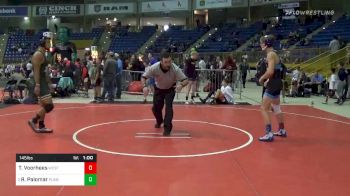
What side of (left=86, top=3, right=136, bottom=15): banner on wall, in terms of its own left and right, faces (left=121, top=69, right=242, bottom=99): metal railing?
front

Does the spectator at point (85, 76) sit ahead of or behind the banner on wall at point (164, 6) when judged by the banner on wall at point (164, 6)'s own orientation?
ahead

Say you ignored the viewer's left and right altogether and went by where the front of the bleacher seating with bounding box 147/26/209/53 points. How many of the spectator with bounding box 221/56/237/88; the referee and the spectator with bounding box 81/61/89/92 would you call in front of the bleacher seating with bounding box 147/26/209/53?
3

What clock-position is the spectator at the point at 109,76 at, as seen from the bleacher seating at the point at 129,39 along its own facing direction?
The spectator is roughly at 12 o'clock from the bleacher seating.

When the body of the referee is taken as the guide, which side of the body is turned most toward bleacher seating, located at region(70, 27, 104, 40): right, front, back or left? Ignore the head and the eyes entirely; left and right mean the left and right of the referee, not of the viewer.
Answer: back

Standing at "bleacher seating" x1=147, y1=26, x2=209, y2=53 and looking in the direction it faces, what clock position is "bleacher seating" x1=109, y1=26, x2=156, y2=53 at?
"bleacher seating" x1=109, y1=26, x2=156, y2=53 is roughly at 4 o'clock from "bleacher seating" x1=147, y1=26, x2=209, y2=53.

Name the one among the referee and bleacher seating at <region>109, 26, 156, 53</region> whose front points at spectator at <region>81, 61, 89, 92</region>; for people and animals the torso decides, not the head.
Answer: the bleacher seating

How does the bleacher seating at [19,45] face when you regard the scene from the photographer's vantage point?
facing the viewer

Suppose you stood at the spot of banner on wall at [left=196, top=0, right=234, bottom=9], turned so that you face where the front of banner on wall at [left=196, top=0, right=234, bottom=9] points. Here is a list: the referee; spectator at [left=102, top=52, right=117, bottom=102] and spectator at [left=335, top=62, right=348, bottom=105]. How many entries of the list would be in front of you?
3

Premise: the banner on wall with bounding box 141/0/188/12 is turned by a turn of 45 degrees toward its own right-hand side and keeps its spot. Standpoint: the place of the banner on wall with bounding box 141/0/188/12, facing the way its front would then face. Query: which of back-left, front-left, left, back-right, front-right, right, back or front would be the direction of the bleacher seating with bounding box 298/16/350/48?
left
